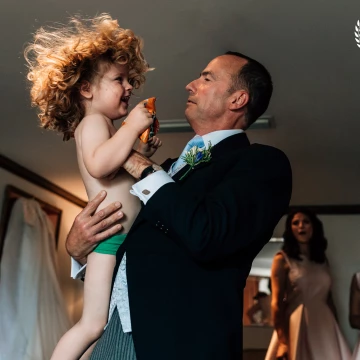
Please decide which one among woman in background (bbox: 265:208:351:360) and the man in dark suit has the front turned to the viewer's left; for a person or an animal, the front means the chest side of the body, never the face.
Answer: the man in dark suit

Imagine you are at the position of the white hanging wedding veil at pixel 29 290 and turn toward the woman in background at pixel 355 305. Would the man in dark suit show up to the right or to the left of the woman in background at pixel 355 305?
right

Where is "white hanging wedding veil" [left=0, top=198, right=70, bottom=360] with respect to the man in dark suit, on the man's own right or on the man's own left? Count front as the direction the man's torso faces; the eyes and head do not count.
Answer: on the man's own right

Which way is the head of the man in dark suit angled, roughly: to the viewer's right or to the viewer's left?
to the viewer's left

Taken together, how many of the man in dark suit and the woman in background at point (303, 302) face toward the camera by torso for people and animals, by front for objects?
1

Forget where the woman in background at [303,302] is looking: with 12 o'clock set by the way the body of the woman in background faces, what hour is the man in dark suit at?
The man in dark suit is roughly at 12 o'clock from the woman in background.

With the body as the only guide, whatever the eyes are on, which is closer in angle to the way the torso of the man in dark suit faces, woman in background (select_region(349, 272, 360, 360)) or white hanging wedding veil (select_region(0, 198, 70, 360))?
the white hanging wedding veil

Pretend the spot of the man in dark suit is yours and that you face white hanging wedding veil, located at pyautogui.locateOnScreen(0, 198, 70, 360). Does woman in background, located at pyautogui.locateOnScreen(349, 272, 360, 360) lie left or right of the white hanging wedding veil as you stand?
right

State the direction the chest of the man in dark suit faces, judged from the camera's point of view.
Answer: to the viewer's left

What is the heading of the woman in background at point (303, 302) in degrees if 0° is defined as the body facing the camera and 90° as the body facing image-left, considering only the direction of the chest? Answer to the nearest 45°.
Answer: approximately 0°

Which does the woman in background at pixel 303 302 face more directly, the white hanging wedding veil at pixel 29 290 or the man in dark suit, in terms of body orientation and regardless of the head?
the man in dark suit

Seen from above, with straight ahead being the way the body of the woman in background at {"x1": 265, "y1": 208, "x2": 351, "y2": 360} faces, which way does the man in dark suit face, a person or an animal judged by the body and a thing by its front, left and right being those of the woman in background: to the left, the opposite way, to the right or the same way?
to the right
